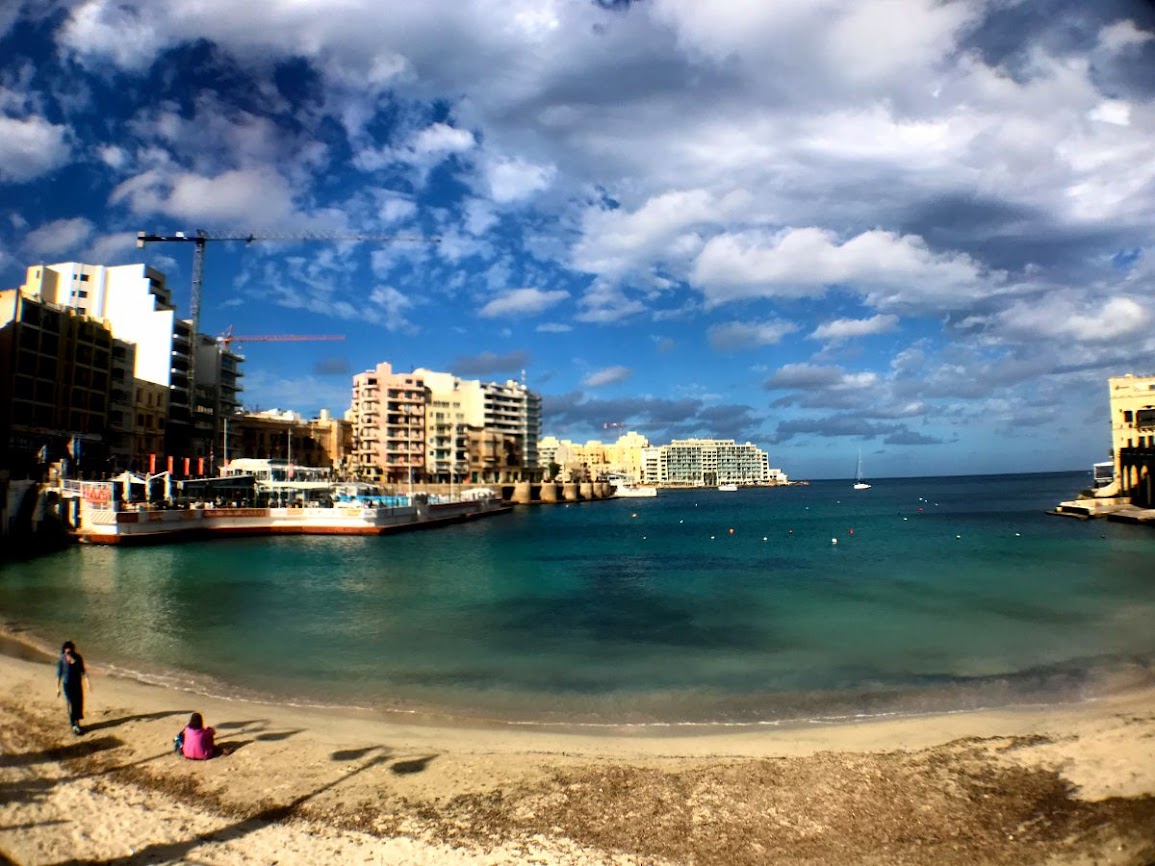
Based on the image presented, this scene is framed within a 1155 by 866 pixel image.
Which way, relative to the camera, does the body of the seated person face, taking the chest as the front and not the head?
away from the camera

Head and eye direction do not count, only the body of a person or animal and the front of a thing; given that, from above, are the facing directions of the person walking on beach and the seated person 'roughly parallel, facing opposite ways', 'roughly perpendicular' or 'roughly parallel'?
roughly parallel, facing opposite ways

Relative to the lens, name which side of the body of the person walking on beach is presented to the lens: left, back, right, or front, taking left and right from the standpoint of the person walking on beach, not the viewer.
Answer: front

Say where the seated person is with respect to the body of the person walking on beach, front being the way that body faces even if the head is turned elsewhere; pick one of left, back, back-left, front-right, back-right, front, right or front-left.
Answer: front-left

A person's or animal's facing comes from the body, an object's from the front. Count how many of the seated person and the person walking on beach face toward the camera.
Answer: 1

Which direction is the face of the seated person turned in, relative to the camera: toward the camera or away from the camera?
away from the camera

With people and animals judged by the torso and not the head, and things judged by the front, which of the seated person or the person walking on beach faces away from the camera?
the seated person

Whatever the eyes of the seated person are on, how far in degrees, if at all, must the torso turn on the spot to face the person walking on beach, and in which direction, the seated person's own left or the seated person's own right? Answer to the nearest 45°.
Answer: approximately 45° to the seated person's own left
